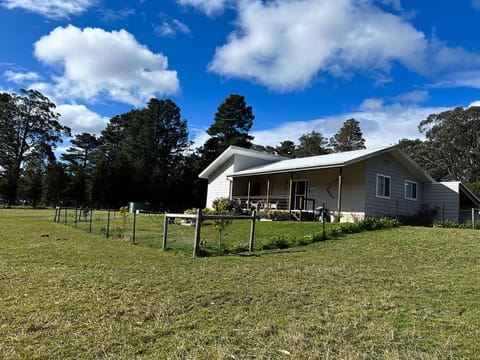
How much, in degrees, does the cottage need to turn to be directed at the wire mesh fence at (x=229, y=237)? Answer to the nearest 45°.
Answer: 0° — it already faces it

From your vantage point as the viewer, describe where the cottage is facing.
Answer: facing the viewer and to the left of the viewer

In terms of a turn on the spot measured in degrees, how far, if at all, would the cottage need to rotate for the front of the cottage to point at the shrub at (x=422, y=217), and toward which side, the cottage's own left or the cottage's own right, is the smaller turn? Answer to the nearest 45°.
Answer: approximately 135° to the cottage's own left
